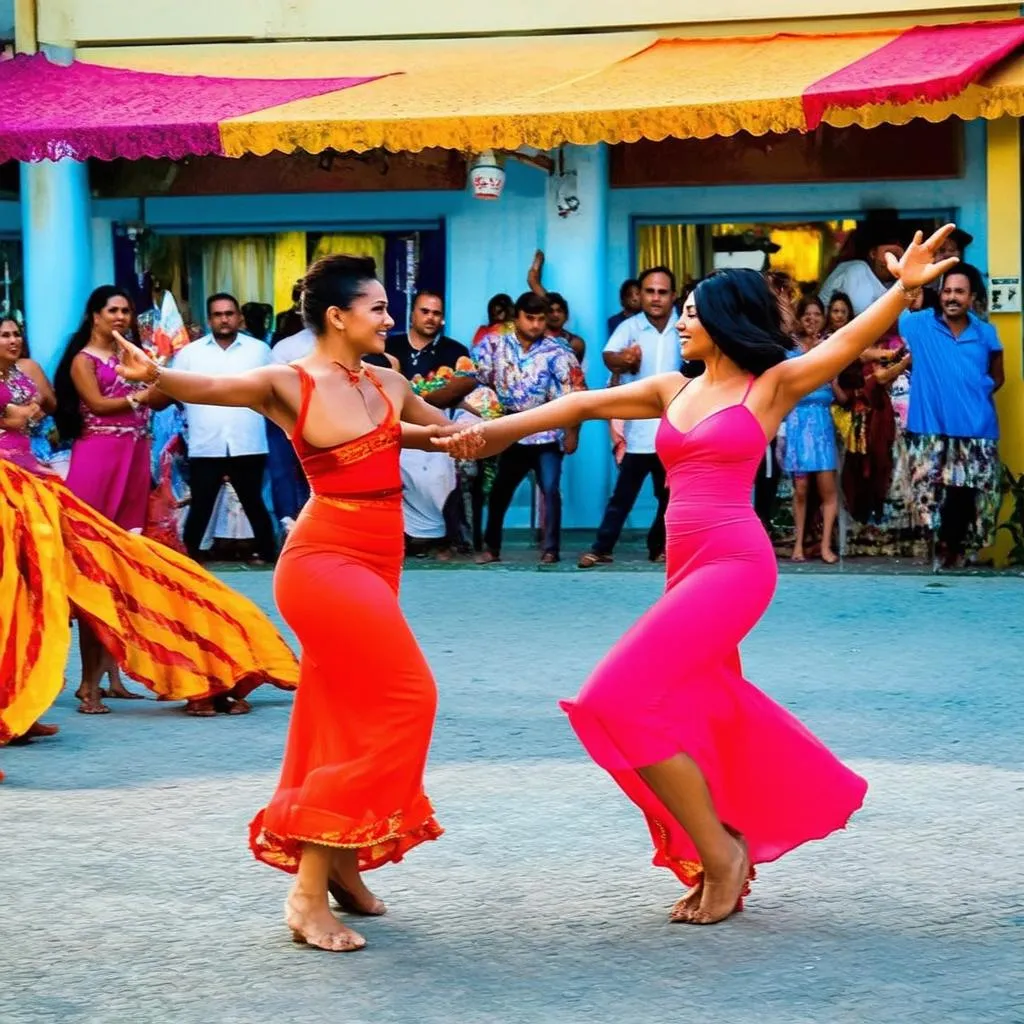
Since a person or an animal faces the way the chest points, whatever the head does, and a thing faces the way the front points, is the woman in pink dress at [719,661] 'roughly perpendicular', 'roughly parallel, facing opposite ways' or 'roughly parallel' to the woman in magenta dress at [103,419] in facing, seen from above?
roughly perpendicular

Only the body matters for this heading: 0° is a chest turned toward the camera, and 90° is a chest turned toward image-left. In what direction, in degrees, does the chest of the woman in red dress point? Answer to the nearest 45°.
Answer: approximately 315°

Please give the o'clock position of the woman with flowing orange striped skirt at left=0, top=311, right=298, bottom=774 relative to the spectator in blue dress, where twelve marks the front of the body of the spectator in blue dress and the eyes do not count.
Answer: The woman with flowing orange striped skirt is roughly at 1 o'clock from the spectator in blue dress.

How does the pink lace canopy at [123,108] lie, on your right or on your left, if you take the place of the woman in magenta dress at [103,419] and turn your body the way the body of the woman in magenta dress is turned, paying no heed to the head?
on your left

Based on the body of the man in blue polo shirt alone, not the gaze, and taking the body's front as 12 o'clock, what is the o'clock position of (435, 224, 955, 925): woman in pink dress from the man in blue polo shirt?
The woman in pink dress is roughly at 12 o'clock from the man in blue polo shirt.

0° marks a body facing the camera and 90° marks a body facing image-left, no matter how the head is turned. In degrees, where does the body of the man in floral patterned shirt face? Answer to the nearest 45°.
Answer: approximately 0°

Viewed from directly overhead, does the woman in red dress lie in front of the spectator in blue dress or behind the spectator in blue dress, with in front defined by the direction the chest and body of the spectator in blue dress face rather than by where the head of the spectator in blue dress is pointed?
in front

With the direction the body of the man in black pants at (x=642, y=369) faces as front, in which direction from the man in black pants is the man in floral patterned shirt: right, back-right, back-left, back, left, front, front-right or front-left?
right

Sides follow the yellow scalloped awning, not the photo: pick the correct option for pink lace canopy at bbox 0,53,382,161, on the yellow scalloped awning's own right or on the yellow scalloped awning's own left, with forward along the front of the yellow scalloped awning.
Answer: on the yellow scalloped awning's own right
